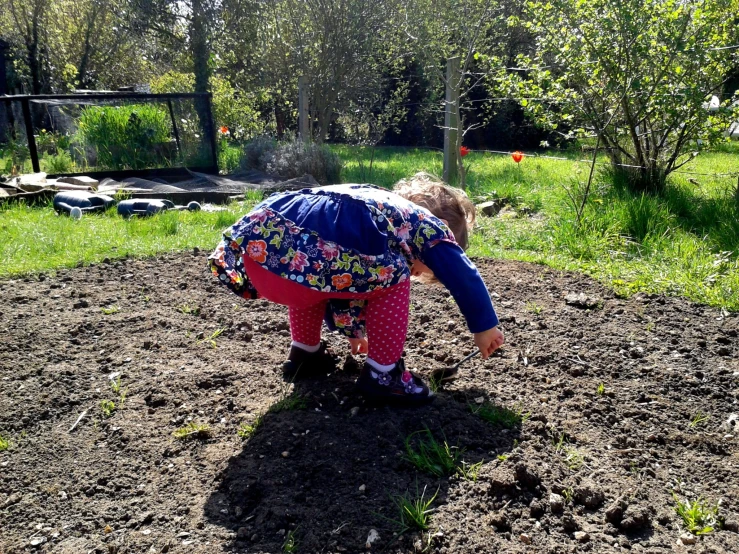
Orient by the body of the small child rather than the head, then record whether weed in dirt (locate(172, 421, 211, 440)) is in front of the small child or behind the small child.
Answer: behind

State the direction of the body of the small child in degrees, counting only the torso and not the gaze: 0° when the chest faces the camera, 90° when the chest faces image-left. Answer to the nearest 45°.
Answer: approximately 225°

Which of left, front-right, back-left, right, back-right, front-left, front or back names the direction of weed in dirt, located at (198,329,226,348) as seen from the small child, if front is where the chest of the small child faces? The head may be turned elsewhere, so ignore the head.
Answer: left

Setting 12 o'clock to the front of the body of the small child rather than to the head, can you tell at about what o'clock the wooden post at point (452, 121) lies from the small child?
The wooden post is roughly at 11 o'clock from the small child.

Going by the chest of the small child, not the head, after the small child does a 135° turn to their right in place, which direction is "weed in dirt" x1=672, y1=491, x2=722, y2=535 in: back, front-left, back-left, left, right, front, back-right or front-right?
front-left

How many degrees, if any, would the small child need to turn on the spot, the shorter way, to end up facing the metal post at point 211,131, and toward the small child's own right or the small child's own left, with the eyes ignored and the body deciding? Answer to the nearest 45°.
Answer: approximately 45° to the small child's own left

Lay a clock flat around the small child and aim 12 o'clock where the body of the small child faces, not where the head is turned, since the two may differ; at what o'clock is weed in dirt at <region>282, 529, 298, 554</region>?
The weed in dirt is roughly at 5 o'clock from the small child.

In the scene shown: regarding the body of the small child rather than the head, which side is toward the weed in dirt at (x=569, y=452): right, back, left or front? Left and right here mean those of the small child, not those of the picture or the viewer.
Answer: right

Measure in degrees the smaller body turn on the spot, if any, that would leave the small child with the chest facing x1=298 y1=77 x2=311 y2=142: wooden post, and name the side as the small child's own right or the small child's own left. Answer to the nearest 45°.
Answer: approximately 45° to the small child's own left

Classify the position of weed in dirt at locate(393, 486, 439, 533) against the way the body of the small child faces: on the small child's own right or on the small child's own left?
on the small child's own right

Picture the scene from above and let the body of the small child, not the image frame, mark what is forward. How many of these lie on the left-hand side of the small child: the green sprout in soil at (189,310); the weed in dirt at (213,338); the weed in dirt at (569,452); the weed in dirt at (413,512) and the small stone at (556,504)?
2

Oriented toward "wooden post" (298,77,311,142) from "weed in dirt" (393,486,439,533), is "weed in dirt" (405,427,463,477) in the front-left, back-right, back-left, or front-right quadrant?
front-right

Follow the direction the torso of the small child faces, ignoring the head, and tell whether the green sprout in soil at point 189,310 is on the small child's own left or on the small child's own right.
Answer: on the small child's own left

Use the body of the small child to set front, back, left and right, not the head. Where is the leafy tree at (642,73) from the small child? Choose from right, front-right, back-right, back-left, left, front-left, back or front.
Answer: front
